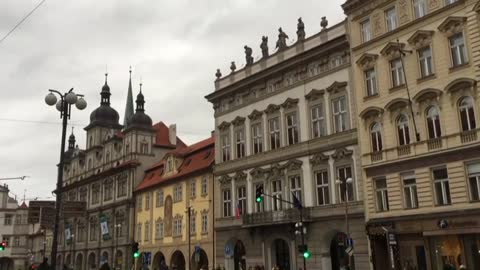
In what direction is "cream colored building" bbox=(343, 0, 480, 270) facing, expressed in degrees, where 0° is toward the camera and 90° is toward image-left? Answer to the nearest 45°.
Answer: approximately 45°

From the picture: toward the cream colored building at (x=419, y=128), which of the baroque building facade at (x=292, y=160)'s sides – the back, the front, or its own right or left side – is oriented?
left

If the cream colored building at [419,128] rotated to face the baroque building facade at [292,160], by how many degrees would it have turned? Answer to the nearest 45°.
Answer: approximately 90° to its right

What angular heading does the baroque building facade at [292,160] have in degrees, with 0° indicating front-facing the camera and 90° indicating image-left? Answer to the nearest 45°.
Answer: approximately 45°
